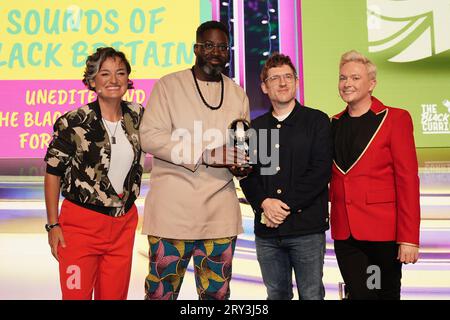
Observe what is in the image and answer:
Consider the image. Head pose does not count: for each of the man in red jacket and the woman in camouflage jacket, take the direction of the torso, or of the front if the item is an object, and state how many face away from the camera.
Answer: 0

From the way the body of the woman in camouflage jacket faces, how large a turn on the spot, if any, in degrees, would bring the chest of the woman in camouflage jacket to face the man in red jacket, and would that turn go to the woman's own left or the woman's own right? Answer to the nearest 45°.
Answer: approximately 45° to the woman's own left

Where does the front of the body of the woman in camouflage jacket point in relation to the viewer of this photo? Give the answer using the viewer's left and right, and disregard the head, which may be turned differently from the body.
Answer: facing the viewer and to the right of the viewer

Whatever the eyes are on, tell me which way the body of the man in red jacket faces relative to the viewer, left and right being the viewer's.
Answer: facing the viewer and to the left of the viewer

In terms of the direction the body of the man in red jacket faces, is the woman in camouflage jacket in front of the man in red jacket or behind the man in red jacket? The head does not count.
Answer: in front

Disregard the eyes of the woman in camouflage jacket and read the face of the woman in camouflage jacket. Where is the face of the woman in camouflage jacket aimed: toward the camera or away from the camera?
toward the camera
